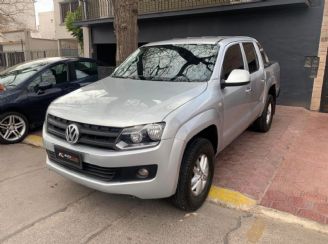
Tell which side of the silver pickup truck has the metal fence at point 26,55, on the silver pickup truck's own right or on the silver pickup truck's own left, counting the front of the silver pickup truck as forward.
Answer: on the silver pickup truck's own right

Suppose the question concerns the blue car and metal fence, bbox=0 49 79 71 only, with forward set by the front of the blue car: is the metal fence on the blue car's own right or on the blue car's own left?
on the blue car's own right

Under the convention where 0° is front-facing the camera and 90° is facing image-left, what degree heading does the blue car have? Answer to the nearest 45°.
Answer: approximately 45°

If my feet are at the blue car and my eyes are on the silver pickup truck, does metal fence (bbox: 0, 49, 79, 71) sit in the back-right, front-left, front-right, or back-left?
back-left

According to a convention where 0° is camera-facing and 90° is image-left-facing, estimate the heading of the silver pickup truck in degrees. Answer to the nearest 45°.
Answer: approximately 45°

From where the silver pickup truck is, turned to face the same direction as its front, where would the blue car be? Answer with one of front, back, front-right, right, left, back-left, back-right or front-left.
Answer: right

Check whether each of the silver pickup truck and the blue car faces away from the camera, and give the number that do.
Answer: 0
